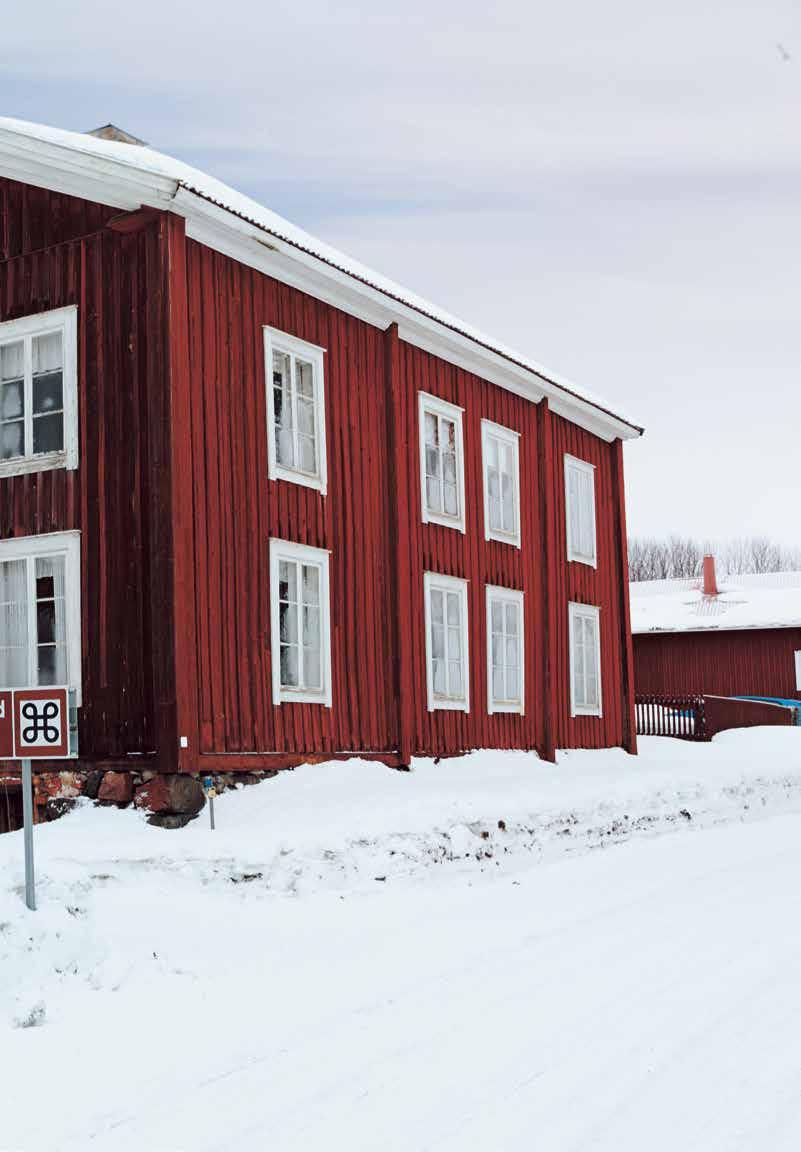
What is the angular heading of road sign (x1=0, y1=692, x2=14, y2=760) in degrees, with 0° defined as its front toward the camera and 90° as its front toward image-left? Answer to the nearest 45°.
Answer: approximately 0°

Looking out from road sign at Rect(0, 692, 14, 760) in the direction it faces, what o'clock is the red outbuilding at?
The red outbuilding is roughly at 7 o'clock from the road sign.

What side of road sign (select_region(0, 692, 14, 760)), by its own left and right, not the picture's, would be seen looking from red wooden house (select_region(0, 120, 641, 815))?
back
